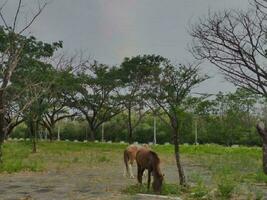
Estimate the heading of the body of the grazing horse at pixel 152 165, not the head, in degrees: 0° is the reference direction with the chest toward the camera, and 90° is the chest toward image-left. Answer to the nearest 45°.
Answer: approximately 315°

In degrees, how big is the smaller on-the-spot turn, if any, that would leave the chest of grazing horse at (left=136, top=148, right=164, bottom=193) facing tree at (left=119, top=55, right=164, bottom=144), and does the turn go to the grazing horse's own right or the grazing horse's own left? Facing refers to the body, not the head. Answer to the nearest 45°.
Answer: approximately 135° to the grazing horse's own left
